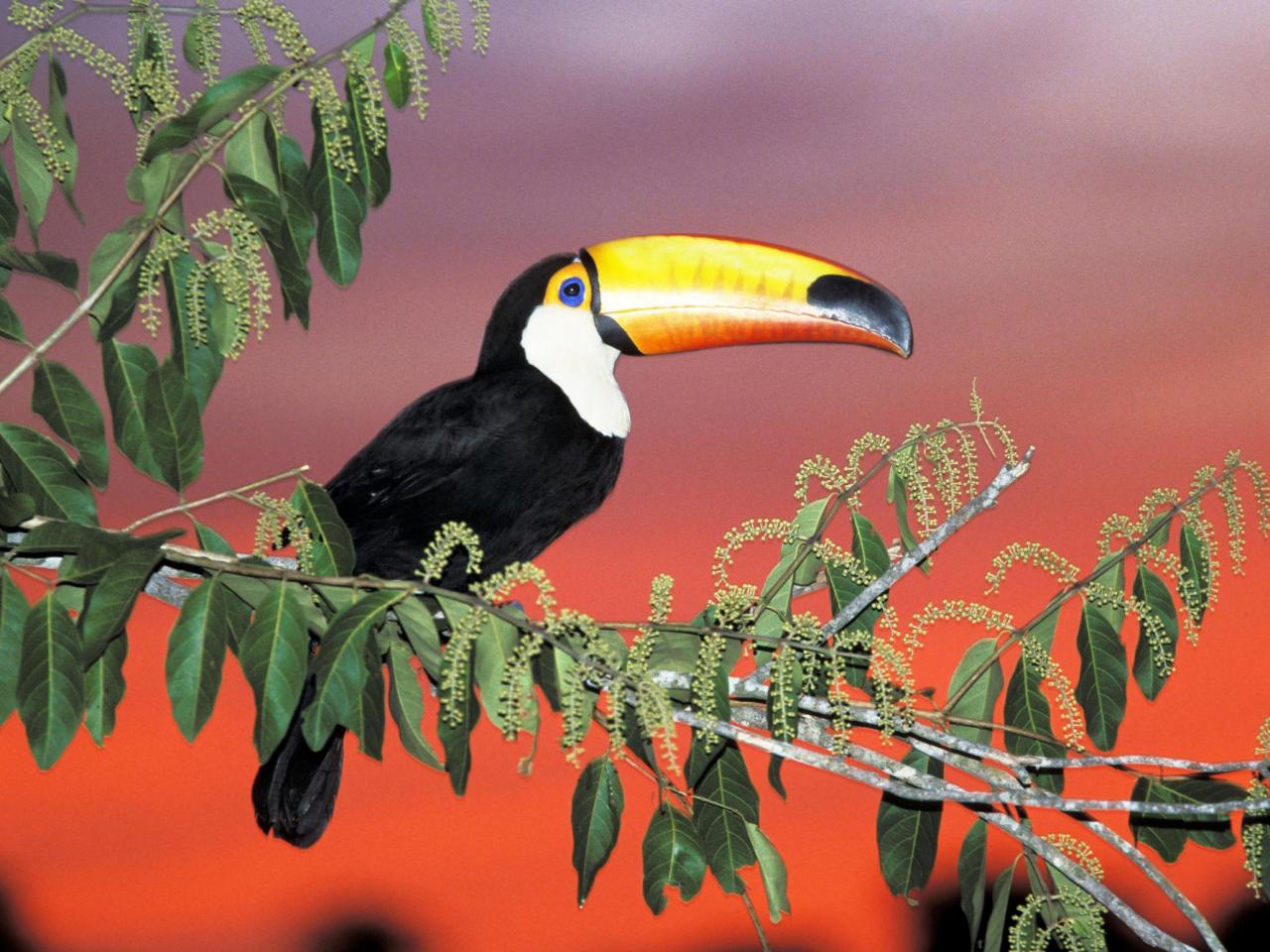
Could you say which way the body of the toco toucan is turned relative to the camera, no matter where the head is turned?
to the viewer's right
